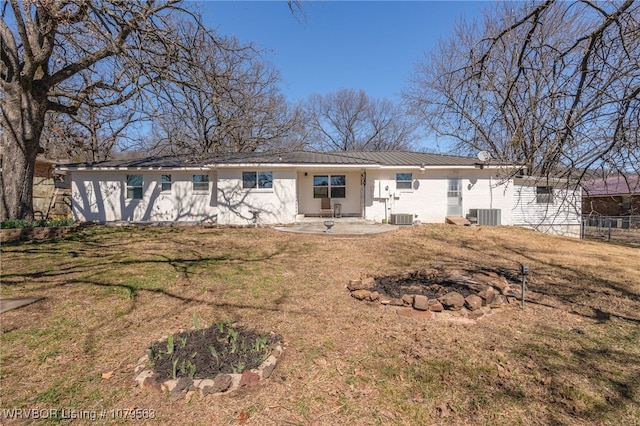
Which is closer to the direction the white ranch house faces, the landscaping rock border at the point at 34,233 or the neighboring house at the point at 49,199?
the neighboring house

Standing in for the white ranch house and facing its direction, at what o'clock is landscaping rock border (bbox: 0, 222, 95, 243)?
The landscaping rock border is roughly at 8 o'clock from the white ranch house.

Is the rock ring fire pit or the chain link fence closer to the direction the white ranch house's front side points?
the chain link fence

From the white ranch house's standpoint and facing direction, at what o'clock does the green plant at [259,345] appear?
The green plant is roughly at 6 o'clock from the white ranch house.

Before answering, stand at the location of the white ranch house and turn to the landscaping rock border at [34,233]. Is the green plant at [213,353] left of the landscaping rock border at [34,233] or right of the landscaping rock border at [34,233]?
left

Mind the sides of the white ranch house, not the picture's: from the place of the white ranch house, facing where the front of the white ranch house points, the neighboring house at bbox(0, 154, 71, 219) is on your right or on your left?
on your left

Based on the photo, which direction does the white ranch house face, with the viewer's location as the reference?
facing away from the viewer

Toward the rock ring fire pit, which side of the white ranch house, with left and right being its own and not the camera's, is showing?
back

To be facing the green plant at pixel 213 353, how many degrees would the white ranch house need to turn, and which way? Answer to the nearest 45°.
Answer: approximately 180°
